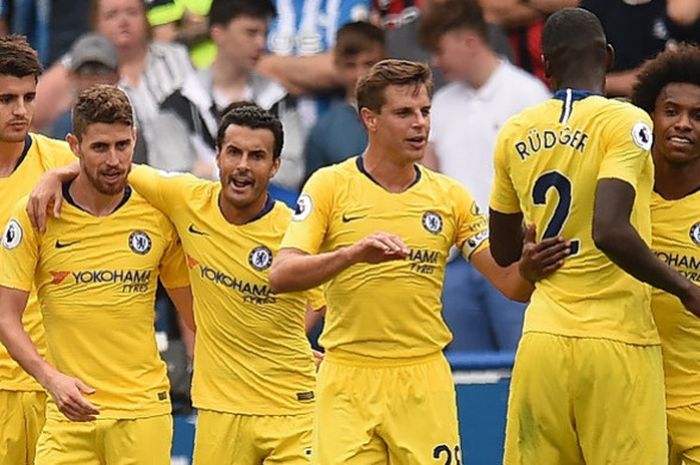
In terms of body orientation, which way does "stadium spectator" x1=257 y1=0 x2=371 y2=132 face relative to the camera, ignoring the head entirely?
toward the camera

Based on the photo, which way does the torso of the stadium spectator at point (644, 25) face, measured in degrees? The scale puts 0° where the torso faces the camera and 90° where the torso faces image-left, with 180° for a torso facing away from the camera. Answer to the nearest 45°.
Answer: approximately 0°

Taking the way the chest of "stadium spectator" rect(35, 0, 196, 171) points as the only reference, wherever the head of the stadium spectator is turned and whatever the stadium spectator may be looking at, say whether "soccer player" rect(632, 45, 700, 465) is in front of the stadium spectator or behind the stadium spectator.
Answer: in front

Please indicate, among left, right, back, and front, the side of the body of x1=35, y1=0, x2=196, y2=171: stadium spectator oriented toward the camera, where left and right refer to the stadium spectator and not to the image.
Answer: front

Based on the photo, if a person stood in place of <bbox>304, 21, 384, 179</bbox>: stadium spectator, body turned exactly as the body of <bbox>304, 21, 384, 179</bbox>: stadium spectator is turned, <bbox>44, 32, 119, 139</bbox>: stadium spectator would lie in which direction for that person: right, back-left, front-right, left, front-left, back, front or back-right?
right

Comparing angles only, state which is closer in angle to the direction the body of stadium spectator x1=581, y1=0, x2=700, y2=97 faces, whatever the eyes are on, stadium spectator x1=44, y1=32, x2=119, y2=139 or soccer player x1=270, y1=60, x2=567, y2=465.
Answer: the soccer player

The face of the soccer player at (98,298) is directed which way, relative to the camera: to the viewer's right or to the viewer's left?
to the viewer's right

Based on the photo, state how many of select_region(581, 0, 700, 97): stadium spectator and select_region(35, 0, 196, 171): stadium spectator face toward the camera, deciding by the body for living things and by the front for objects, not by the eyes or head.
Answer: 2

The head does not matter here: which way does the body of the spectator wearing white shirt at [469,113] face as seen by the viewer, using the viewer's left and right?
facing the viewer and to the left of the viewer

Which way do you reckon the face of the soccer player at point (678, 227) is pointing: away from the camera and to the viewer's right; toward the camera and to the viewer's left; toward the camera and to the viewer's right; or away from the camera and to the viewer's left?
toward the camera and to the viewer's left

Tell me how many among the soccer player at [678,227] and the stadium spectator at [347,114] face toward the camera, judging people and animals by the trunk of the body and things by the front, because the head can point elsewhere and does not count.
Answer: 2
